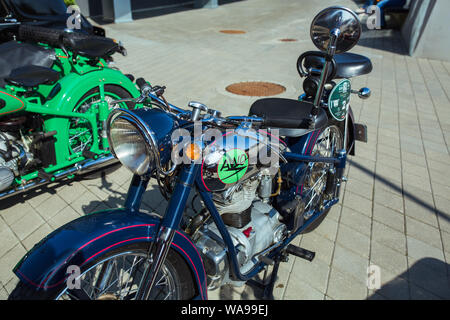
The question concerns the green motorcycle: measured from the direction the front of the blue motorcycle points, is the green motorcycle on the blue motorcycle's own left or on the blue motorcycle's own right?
on the blue motorcycle's own right

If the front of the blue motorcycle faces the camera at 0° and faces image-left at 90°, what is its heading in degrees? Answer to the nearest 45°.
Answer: approximately 45°

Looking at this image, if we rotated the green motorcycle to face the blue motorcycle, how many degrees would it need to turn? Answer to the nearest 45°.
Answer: approximately 135° to its left
